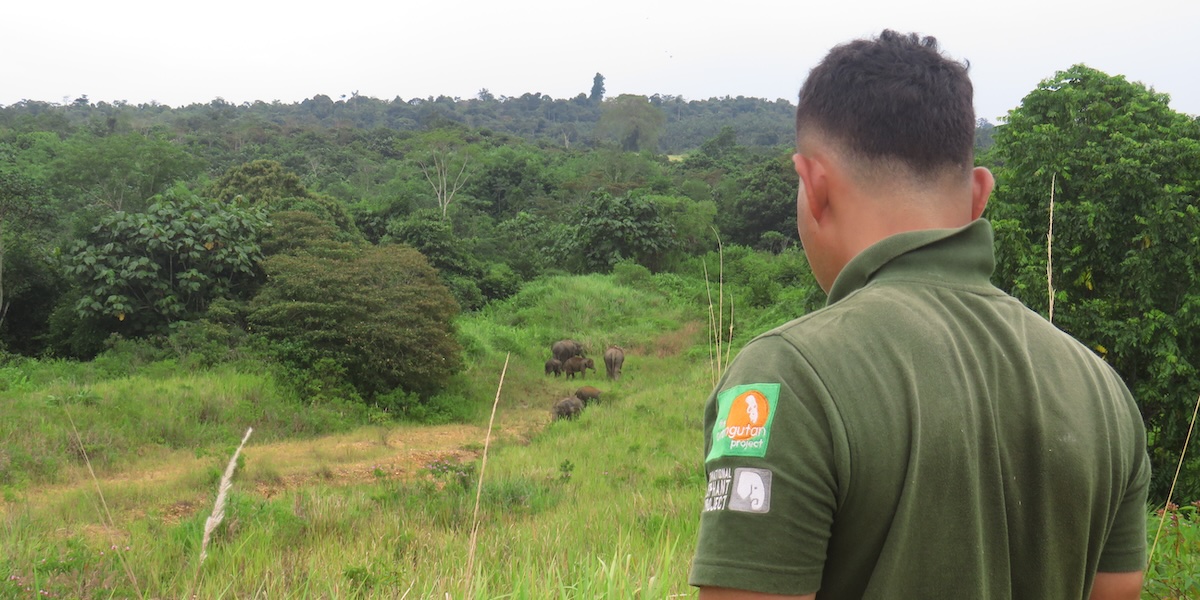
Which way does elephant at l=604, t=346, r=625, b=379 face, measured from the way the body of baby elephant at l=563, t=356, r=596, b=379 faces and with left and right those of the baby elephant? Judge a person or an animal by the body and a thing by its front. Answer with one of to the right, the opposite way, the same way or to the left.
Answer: to the left

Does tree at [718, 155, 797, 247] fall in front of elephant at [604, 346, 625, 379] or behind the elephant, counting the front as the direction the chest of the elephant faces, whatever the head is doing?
in front

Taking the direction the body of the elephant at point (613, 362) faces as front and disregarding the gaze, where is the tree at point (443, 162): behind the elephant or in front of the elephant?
in front

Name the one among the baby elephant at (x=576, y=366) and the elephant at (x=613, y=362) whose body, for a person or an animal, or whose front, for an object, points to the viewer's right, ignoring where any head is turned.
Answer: the baby elephant

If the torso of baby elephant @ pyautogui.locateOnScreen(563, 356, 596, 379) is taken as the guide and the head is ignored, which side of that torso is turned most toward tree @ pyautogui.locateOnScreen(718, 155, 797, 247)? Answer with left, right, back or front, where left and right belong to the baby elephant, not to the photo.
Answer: left

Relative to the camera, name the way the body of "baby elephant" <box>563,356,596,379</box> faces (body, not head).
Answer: to the viewer's right

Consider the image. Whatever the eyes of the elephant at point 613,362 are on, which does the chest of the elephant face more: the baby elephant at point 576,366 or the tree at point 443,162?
the tree

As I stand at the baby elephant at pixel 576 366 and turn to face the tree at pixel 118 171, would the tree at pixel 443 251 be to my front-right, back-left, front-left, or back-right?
front-right

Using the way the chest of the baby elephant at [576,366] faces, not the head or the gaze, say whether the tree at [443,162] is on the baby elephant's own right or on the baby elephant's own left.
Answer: on the baby elephant's own left

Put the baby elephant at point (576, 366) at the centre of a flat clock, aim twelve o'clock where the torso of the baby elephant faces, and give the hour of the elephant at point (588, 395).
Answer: The elephant is roughly at 3 o'clock from the baby elephant.

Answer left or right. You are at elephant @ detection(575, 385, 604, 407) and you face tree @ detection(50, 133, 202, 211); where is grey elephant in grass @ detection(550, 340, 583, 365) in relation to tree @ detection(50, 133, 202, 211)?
right
